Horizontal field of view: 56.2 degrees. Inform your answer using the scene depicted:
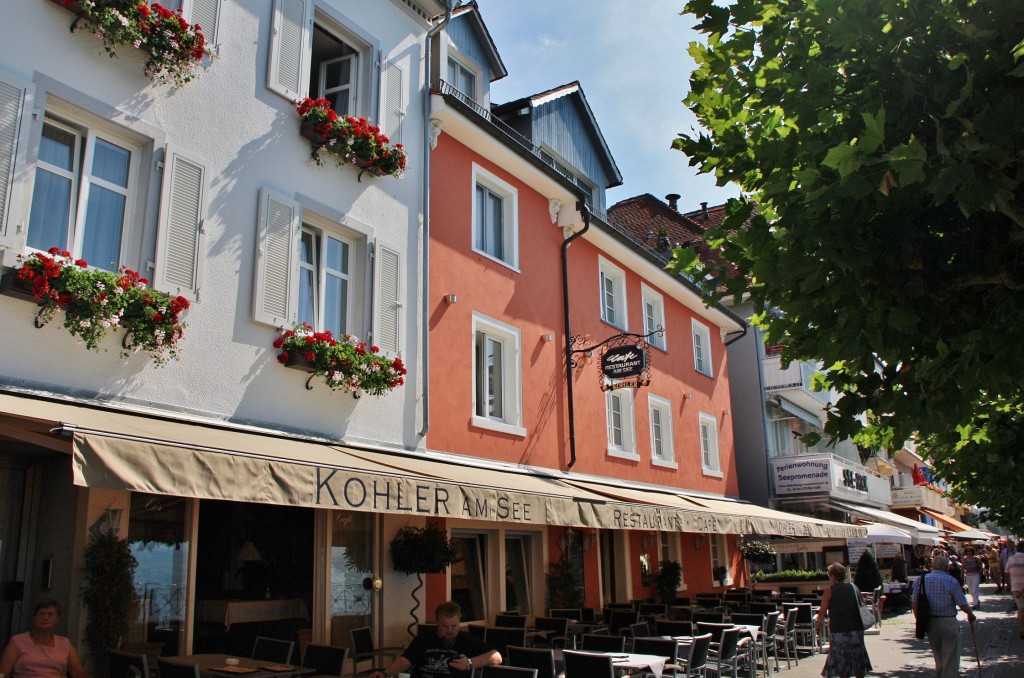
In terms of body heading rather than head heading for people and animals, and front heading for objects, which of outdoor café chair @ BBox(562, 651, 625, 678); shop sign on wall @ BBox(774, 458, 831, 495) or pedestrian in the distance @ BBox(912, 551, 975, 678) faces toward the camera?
the shop sign on wall

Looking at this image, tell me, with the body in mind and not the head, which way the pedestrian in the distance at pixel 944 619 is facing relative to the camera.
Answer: away from the camera

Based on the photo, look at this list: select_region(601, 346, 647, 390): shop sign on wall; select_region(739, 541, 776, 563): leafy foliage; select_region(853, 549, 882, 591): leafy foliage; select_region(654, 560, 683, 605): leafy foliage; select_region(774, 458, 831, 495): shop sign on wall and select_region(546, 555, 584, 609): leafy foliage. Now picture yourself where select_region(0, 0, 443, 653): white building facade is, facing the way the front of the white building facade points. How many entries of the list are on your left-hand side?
6

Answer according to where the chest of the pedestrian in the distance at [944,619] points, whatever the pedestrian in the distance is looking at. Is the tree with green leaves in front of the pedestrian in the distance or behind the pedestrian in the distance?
behind

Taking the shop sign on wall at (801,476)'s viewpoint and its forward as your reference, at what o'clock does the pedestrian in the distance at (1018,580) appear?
The pedestrian in the distance is roughly at 11 o'clock from the shop sign on wall.

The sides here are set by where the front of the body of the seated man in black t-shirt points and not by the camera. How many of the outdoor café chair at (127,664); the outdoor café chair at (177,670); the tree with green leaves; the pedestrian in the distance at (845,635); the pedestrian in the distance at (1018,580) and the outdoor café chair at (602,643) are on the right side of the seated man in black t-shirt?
2

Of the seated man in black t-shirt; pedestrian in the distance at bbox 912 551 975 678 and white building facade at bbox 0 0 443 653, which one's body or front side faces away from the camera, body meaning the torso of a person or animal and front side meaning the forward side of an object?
the pedestrian in the distance

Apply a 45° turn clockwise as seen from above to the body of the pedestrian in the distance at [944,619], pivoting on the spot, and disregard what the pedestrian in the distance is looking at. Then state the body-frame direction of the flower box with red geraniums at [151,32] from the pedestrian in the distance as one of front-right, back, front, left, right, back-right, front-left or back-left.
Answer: back

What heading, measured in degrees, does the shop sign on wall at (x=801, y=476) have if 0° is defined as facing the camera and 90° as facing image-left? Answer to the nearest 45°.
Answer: approximately 0°

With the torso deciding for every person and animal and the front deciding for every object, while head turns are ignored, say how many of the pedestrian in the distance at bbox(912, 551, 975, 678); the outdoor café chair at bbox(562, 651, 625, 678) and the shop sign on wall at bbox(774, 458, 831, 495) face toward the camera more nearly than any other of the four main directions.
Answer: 1

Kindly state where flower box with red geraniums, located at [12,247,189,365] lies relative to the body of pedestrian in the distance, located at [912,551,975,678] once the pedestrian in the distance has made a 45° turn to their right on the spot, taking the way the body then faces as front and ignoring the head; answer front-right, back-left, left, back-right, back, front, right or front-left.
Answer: back
